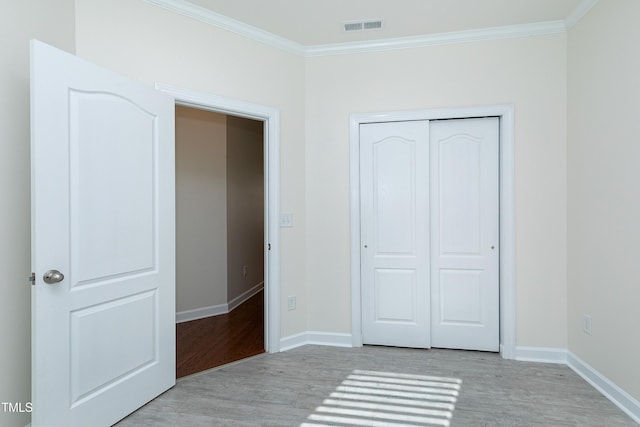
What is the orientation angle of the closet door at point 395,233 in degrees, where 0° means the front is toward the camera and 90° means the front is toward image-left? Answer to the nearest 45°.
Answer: approximately 0°

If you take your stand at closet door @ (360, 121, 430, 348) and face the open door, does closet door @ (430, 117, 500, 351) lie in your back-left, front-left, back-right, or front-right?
back-left

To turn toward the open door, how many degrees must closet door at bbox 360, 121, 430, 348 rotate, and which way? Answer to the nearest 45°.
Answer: approximately 45° to its right
